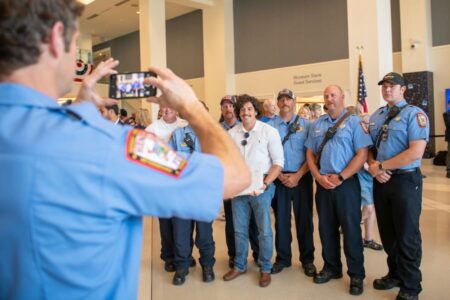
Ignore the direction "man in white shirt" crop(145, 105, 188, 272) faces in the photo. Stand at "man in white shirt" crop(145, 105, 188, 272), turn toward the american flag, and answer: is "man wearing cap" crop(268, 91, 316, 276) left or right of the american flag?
right

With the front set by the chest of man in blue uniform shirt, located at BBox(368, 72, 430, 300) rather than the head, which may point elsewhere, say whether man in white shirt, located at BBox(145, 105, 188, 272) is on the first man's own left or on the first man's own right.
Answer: on the first man's own right

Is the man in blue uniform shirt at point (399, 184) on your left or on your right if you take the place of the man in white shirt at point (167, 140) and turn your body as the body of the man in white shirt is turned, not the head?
on your left

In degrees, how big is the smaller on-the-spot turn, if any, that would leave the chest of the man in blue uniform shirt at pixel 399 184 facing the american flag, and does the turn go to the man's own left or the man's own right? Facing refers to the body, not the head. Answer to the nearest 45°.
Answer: approximately 135° to the man's own right

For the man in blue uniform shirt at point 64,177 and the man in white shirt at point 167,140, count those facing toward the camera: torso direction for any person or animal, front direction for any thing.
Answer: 1

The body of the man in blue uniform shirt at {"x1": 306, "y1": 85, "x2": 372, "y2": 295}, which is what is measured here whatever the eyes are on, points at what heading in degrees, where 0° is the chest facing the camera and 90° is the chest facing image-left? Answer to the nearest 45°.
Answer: approximately 45°

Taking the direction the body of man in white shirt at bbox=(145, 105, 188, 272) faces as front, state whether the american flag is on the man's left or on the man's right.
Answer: on the man's left

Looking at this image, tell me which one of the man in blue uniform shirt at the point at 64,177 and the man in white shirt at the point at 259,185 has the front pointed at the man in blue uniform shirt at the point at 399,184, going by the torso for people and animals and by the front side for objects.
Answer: the man in blue uniform shirt at the point at 64,177

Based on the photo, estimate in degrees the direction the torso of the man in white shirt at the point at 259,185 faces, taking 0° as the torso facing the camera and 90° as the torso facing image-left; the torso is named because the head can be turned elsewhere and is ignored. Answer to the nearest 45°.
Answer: approximately 45°

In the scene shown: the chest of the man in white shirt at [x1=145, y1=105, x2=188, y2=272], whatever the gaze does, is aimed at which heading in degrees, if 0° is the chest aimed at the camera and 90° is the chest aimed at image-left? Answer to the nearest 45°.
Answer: approximately 0°

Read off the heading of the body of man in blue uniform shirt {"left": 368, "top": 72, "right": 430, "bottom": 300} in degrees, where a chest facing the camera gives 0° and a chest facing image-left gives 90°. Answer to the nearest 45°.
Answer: approximately 45°
